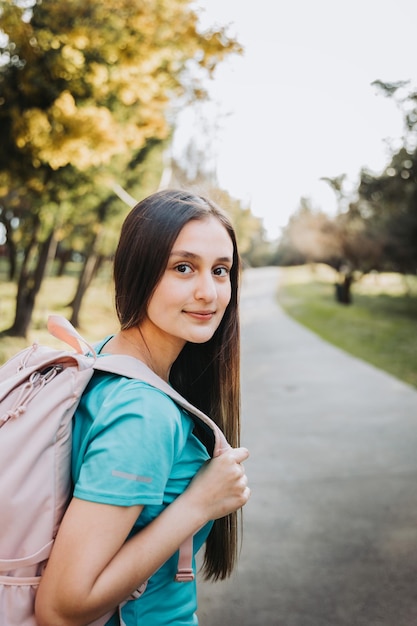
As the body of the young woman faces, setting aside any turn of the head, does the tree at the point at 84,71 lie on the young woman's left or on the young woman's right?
on the young woman's left

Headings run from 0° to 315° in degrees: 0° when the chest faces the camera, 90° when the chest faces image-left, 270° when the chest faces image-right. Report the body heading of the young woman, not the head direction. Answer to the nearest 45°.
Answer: approximately 270°
